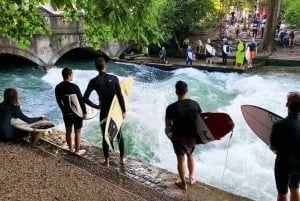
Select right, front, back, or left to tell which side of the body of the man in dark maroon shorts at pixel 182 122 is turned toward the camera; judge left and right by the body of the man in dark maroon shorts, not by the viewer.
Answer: back

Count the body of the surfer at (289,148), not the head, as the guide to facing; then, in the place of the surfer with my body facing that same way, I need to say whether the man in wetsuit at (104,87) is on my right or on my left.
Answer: on my left

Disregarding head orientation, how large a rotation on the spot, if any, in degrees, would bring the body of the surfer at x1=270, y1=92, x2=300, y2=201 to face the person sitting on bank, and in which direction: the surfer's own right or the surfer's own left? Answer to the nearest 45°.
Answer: approximately 90° to the surfer's own left

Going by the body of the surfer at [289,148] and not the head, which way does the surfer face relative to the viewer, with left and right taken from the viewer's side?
facing away from the viewer

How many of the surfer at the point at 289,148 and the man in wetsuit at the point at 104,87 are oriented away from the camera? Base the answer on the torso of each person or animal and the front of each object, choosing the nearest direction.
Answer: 2

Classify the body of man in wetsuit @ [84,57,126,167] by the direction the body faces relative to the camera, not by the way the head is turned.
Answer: away from the camera

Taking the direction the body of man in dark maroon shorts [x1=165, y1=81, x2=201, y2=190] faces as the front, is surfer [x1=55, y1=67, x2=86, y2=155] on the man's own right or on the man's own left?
on the man's own left

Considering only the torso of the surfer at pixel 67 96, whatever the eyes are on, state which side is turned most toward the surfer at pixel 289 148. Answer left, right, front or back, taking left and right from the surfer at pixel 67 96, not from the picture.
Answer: right

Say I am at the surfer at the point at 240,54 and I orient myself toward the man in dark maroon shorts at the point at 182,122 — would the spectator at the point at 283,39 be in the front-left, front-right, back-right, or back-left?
back-left

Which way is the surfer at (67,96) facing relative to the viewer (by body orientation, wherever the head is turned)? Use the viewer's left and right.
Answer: facing away from the viewer and to the right of the viewer
